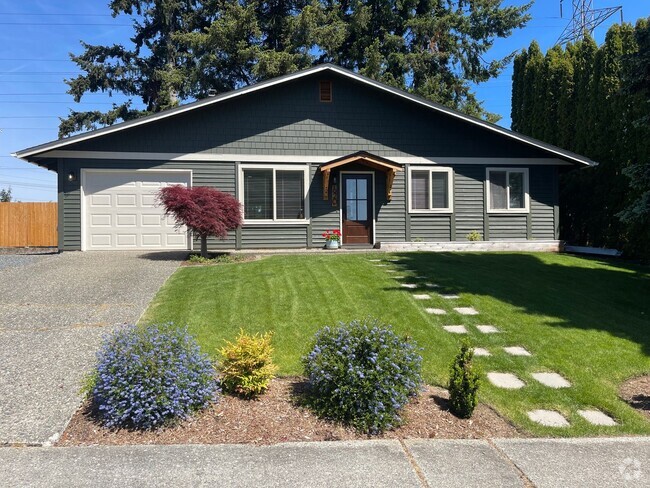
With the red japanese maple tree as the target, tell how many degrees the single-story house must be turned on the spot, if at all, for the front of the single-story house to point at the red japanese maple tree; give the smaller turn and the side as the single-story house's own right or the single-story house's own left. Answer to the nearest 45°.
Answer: approximately 45° to the single-story house's own right

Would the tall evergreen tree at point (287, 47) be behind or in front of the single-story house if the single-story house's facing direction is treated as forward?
behind

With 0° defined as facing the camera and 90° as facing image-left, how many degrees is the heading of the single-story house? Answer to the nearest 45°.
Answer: approximately 0°

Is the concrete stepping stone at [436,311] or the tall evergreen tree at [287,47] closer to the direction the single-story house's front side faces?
the concrete stepping stone

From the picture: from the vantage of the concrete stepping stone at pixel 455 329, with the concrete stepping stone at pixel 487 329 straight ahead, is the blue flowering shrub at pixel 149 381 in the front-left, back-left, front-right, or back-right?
back-right

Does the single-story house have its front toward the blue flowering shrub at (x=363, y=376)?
yes

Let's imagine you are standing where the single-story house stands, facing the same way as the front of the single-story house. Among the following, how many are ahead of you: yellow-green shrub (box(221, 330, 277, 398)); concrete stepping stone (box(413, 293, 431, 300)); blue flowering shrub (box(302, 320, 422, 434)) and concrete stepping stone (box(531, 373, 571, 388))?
4

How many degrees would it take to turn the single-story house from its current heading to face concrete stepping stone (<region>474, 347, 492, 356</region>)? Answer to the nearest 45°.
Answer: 0° — it already faces it

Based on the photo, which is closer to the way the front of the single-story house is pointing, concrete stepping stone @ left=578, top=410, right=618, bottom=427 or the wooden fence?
the concrete stepping stone

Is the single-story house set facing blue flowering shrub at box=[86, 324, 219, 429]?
yes
